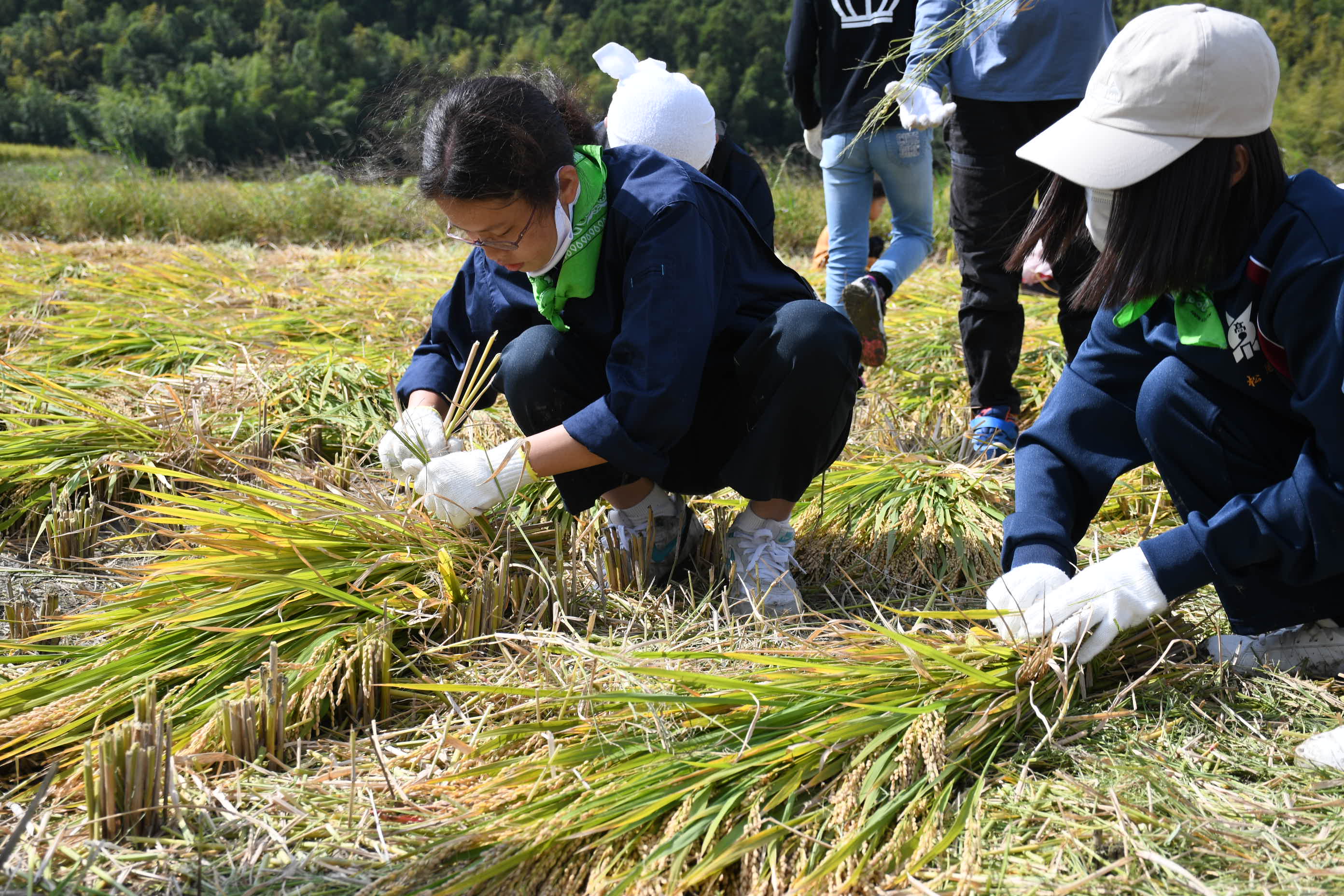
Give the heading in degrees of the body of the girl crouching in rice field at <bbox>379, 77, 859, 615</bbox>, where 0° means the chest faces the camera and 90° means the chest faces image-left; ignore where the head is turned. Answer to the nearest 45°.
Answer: approximately 45°

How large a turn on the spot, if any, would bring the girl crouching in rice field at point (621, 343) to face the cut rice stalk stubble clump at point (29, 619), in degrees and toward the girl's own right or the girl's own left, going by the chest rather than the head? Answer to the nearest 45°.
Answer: approximately 45° to the girl's own right

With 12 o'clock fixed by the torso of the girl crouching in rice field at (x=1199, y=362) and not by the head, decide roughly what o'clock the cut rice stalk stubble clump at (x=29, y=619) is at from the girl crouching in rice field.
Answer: The cut rice stalk stubble clump is roughly at 1 o'clock from the girl crouching in rice field.

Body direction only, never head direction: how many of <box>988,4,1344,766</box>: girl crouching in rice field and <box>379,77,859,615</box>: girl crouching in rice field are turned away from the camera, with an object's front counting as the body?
0

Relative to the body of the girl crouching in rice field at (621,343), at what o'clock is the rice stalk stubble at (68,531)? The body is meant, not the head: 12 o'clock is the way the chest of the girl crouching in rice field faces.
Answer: The rice stalk stubble is roughly at 2 o'clock from the girl crouching in rice field.

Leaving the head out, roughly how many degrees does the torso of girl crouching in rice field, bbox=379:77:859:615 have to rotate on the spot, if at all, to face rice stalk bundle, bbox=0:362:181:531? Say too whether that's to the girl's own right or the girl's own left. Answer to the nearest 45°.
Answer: approximately 90° to the girl's own right

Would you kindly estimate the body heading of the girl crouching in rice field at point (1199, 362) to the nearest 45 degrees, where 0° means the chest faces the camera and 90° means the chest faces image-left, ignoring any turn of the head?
approximately 45°

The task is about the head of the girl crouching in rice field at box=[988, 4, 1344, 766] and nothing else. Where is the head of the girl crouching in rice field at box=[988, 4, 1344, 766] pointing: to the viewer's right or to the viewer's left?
to the viewer's left

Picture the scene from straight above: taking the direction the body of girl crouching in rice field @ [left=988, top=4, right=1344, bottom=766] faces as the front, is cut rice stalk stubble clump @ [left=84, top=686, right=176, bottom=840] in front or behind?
in front

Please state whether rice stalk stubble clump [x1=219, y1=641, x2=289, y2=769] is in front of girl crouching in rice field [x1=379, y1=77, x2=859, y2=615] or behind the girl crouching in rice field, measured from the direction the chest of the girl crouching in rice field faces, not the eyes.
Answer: in front

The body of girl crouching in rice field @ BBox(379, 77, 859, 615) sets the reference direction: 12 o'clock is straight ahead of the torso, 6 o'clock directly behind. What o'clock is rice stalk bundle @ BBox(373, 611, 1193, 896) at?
The rice stalk bundle is roughly at 10 o'clock from the girl crouching in rice field.
